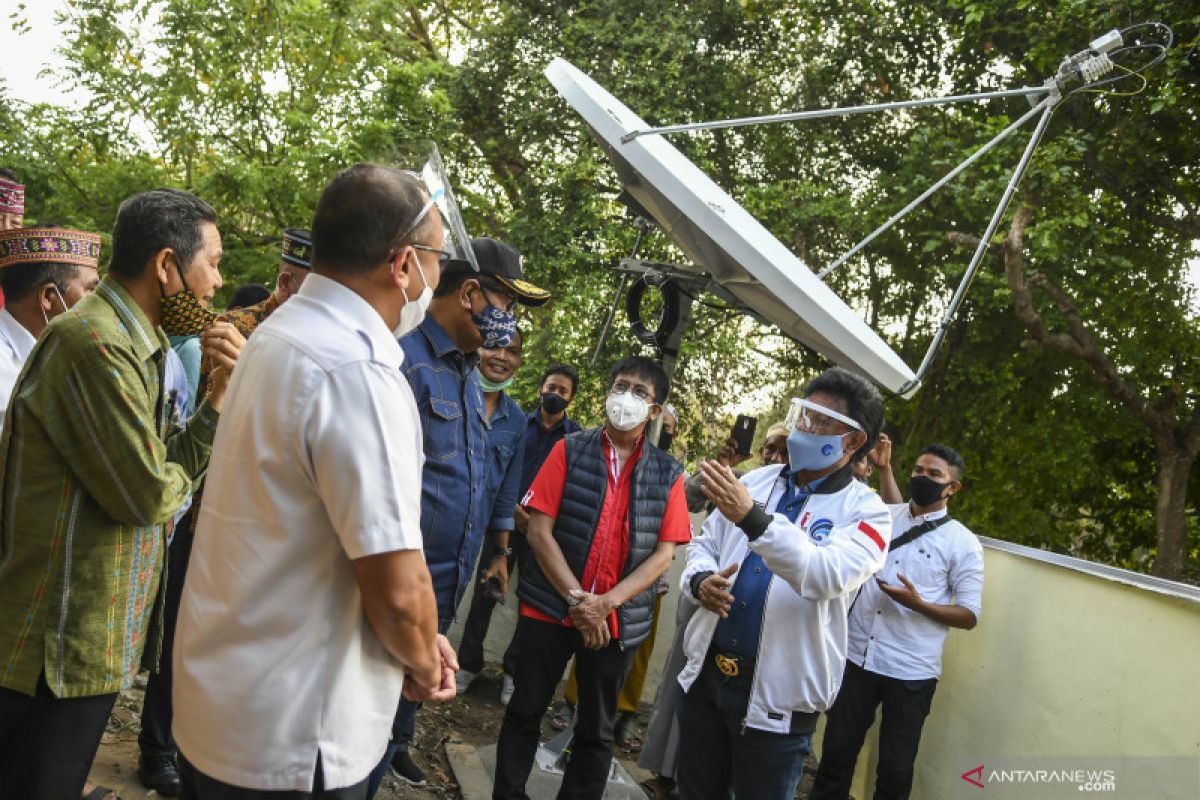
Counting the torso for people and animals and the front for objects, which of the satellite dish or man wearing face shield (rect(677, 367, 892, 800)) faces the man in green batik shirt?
the man wearing face shield

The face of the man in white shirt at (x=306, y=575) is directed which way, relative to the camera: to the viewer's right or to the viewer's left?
to the viewer's right

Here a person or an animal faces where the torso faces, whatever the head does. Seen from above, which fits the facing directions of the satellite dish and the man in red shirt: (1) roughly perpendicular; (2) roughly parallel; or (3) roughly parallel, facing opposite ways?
roughly perpendicular

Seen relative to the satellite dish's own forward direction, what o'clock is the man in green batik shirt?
The man in green batik shirt is roughly at 4 o'clock from the satellite dish.

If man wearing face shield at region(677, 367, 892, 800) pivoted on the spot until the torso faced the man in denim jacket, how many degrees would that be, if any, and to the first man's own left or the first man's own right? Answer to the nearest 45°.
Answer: approximately 45° to the first man's own right

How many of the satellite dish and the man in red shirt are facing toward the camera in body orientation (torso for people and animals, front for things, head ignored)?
1

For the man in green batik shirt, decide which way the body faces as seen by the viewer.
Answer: to the viewer's right

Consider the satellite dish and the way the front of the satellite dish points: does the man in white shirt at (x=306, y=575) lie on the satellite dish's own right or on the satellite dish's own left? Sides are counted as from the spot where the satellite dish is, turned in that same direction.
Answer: on the satellite dish's own right

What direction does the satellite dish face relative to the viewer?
to the viewer's right

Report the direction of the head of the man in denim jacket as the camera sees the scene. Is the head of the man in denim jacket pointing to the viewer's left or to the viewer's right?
to the viewer's right

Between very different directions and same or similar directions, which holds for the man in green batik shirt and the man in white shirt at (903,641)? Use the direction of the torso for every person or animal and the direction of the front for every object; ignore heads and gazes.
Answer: very different directions

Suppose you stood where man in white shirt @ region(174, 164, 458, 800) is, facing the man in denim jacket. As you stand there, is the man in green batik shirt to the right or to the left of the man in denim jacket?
left

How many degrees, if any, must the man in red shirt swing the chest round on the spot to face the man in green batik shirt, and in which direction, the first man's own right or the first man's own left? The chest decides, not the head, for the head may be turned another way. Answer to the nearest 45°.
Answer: approximately 45° to the first man's own right
